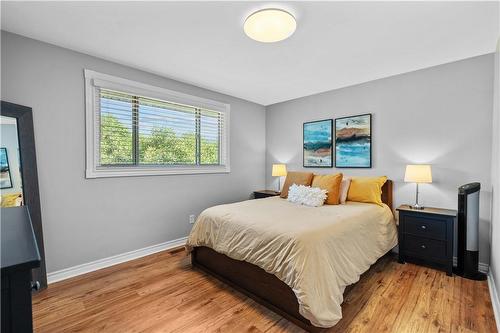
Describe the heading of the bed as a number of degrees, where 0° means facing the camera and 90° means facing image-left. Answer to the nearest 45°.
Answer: approximately 45°

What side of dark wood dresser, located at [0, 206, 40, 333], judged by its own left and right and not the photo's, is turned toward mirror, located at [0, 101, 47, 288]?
left

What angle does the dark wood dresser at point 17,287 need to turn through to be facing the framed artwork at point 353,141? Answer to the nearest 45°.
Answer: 0° — it already faces it

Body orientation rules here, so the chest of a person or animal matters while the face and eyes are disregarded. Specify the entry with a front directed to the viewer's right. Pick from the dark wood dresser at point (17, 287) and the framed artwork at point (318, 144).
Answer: the dark wood dresser

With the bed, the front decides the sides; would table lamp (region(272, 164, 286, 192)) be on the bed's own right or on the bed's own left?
on the bed's own right

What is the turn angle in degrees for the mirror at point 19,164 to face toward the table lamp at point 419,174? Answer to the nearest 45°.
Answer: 0° — it already faces it

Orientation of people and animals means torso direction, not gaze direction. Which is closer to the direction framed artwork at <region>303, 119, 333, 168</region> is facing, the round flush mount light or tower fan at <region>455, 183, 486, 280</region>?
the round flush mount light

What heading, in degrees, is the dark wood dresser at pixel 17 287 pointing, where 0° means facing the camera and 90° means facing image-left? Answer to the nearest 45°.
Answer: approximately 270°
